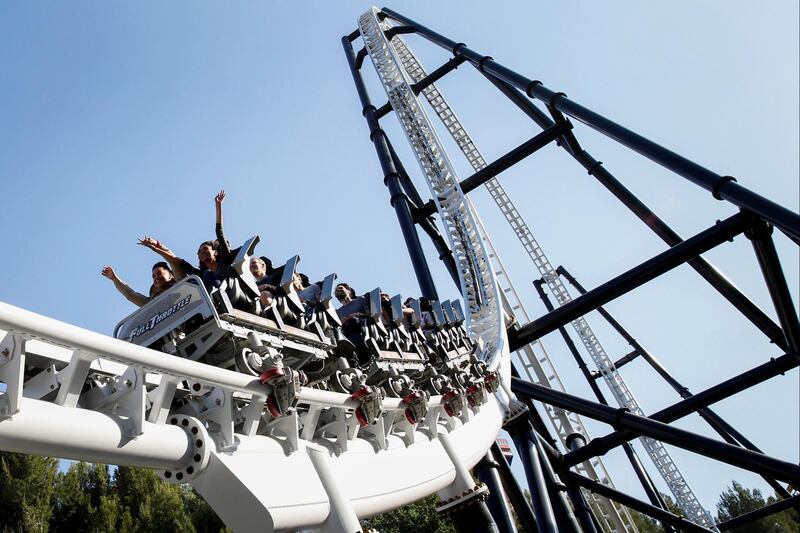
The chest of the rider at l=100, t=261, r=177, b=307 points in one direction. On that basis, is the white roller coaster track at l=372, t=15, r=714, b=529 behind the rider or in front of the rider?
behind

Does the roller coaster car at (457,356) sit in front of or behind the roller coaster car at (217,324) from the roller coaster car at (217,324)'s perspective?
behind

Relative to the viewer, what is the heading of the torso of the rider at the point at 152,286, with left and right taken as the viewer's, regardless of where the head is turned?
facing the viewer and to the left of the viewer

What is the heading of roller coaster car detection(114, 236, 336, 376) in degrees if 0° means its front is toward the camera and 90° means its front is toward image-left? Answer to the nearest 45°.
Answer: approximately 45°

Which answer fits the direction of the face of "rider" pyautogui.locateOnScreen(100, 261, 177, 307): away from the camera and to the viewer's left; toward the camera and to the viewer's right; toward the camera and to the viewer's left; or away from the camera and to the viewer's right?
toward the camera and to the viewer's left
